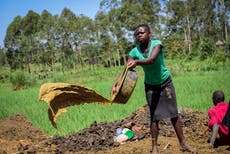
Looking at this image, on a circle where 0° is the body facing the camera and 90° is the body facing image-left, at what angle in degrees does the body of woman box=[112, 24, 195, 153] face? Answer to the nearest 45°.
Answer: approximately 45°

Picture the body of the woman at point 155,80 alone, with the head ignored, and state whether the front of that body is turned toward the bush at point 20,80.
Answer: no

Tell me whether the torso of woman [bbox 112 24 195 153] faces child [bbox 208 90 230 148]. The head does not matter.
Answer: no
